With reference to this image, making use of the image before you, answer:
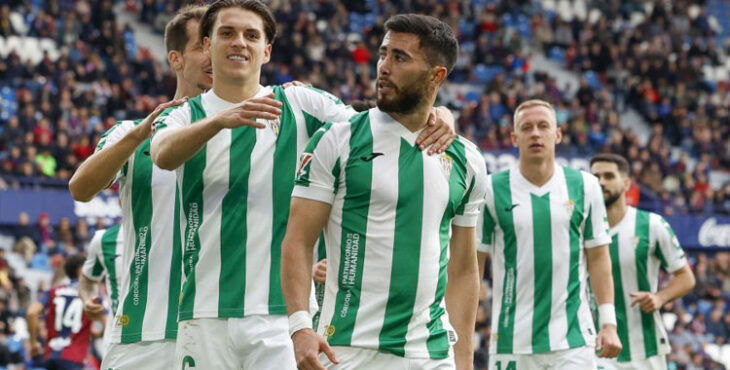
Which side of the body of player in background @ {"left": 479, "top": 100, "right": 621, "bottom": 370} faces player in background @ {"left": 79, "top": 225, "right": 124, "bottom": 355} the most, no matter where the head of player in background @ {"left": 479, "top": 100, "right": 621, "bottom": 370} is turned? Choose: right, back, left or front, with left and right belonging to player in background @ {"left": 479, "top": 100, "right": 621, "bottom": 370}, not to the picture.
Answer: right

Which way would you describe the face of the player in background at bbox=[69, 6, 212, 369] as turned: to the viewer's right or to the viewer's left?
to the viewer's right

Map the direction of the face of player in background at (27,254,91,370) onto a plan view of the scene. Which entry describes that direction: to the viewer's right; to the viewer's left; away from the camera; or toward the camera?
away from the camera

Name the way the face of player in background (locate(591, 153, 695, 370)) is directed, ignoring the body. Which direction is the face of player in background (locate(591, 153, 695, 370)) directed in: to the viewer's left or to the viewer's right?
to the viewer's left

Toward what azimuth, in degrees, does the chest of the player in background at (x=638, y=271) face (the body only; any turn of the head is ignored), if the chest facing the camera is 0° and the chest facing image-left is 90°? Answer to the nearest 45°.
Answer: approximately 45°

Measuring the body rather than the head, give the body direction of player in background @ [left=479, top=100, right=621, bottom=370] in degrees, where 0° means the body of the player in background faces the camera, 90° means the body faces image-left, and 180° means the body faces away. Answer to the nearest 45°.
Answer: approximately 0°
